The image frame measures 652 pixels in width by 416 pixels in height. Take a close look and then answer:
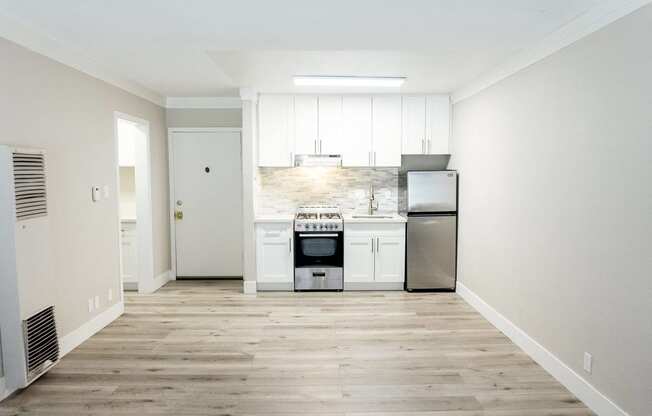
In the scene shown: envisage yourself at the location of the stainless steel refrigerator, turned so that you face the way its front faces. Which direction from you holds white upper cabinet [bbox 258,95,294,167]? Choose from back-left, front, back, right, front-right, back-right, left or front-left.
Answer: right

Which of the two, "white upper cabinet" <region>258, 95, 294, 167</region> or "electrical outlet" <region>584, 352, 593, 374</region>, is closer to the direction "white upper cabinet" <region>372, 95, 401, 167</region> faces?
the electrical outlet

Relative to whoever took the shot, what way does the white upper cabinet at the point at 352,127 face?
facing the viewer

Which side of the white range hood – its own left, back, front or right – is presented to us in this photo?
front

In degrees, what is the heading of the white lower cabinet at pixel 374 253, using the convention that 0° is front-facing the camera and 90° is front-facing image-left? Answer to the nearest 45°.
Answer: approximately 0°

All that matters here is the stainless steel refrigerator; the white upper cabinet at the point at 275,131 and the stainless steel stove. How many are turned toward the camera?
3

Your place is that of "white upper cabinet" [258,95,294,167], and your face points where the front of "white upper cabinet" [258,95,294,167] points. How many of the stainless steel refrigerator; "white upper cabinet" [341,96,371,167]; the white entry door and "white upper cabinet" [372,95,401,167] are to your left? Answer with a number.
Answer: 3

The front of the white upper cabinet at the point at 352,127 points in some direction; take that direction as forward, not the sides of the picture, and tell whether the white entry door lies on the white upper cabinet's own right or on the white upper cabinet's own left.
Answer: on the white upper cabinet's own right

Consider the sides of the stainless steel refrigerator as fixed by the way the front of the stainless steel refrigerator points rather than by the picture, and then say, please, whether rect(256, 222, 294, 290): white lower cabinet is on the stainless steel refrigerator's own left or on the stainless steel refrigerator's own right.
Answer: on the stainless steel refrigerator's own right
